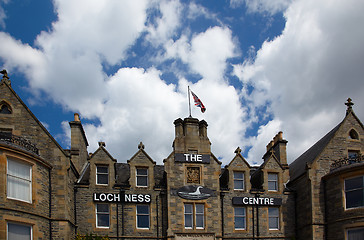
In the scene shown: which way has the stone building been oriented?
toward the camera
